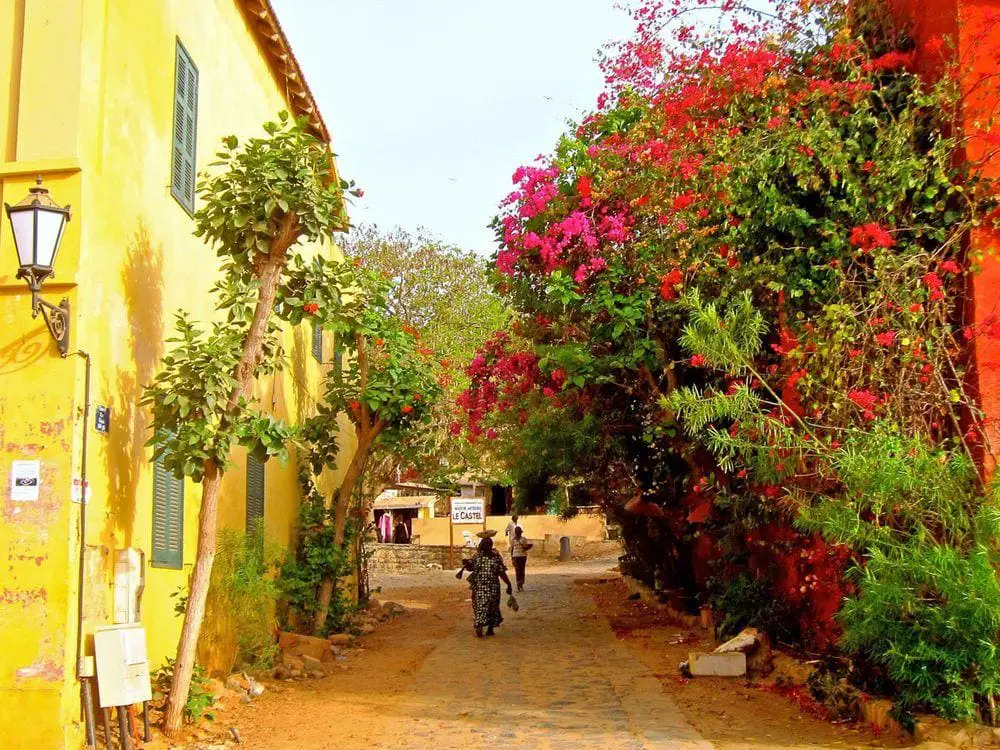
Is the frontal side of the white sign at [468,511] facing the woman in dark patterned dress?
yes

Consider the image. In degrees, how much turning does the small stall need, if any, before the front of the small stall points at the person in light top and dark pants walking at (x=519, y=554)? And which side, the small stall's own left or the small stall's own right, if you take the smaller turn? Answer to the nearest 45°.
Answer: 0° — it already faces them

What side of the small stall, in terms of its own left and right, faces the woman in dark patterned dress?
front

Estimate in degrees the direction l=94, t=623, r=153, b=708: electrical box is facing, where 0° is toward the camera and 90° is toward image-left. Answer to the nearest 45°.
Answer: approximately 315°

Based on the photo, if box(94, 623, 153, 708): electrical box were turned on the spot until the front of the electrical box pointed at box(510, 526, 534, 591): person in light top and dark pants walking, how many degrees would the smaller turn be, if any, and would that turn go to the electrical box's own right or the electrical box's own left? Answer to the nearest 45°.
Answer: approximately 90° to the electrical box's own left

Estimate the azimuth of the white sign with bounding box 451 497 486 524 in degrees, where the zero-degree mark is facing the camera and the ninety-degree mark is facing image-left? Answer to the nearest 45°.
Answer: approximately 0°

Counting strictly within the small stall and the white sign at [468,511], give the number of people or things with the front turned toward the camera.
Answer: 2
